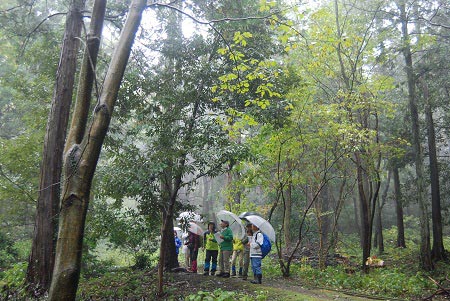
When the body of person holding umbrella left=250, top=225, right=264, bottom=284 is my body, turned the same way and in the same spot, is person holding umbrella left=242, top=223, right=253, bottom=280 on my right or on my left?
on my right

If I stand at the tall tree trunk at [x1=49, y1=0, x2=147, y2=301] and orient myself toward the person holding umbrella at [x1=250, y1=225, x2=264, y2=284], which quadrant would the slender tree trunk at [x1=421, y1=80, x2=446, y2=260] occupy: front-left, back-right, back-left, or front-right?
front-right

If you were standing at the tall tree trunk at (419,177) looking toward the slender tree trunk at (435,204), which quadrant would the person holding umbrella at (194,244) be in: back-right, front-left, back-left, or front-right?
back-left

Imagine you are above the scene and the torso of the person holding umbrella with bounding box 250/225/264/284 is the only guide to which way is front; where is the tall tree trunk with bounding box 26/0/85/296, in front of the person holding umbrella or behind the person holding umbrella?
in front

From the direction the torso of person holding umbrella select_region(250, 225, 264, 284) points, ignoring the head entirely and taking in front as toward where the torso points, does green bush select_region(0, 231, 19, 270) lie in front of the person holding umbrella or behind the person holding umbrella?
in front

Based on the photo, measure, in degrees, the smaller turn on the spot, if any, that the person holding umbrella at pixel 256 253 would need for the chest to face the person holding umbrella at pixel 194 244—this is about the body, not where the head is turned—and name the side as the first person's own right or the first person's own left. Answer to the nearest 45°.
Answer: approximately 45° to the first person's own right

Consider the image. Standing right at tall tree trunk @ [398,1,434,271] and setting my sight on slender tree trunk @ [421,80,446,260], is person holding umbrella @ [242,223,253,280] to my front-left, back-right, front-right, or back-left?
back-left

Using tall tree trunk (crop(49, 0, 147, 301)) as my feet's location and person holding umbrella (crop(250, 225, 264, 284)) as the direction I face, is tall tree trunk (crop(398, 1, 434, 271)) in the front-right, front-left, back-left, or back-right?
front-right

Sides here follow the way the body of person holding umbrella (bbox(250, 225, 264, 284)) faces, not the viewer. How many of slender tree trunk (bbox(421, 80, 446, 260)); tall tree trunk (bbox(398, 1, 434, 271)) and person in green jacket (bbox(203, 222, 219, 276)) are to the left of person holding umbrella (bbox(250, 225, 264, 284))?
0

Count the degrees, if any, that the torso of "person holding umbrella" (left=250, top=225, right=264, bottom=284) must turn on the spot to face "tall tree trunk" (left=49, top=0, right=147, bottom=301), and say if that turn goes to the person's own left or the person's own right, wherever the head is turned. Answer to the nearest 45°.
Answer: approximately 90° to the person's own left

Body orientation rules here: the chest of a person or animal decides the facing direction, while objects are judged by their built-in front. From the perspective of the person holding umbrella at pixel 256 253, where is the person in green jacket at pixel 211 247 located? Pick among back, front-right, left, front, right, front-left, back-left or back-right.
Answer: front-right

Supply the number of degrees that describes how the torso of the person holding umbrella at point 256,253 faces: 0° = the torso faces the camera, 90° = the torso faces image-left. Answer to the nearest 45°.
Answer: approximately 90°

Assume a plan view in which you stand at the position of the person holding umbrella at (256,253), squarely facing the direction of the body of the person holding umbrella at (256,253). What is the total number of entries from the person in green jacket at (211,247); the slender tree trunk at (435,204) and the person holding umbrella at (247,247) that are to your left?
0

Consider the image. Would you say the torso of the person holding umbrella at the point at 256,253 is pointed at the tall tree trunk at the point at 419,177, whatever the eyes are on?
no

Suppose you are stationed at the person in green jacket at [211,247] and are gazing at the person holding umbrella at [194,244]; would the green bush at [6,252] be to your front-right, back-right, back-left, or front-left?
front-left
